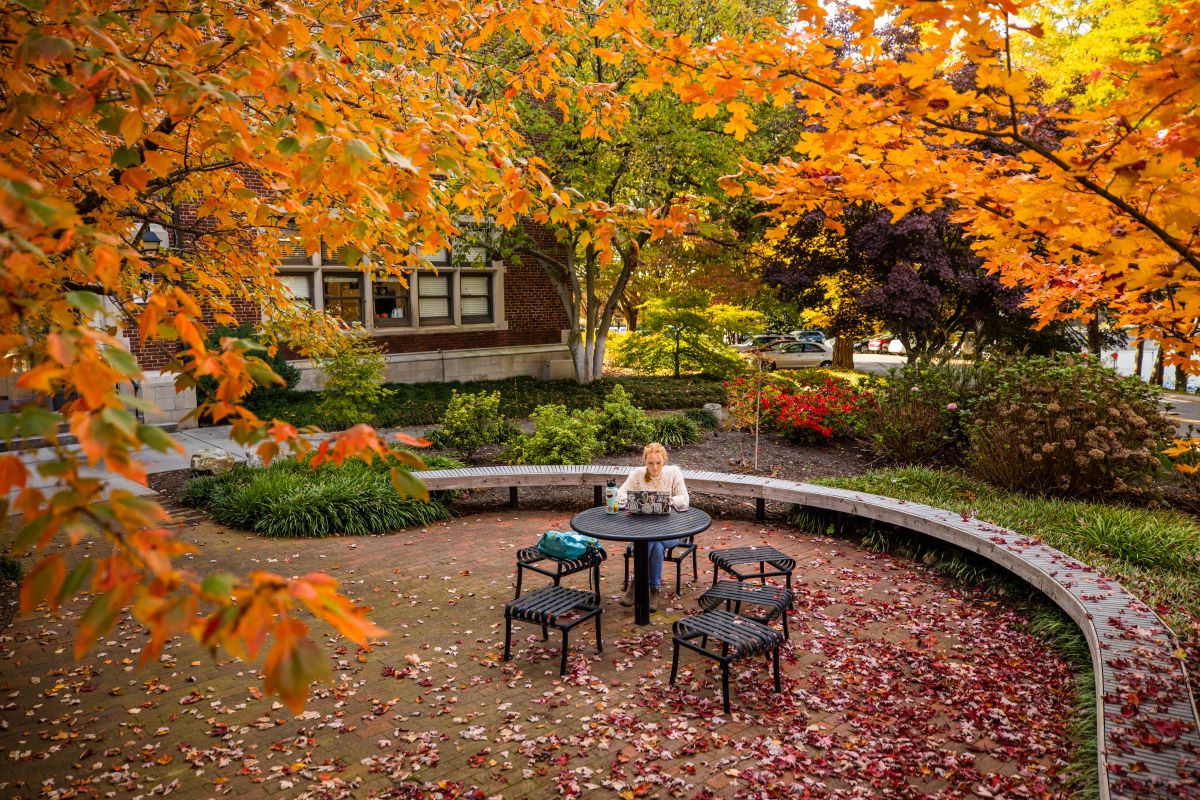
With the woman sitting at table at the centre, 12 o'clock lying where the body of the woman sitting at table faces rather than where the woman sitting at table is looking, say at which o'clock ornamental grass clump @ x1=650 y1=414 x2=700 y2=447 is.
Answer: The ornamental grass clump is roughly at 6 o'clock from the woman sitting at table.

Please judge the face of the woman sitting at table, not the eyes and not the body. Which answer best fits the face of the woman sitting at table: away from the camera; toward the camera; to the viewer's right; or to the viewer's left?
toward the camera

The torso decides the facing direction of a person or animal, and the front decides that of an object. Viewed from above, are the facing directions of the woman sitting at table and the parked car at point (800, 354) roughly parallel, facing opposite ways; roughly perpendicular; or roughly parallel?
roughly perpendicular

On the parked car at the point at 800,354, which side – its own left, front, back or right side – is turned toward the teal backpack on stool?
left

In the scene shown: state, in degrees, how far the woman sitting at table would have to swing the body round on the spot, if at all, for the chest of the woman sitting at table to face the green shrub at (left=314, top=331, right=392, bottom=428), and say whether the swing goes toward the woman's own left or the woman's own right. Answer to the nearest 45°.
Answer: approximately 135° to the woman's own right

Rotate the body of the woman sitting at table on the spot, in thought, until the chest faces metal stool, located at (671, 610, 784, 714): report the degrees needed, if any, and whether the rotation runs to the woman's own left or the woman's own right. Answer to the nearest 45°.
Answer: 0° — they already face it

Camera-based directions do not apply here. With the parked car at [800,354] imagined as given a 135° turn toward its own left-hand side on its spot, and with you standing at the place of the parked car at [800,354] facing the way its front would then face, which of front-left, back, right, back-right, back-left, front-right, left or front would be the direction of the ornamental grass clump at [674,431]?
front-right

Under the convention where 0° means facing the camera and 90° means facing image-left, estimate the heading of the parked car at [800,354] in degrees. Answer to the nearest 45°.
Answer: approximately 90°

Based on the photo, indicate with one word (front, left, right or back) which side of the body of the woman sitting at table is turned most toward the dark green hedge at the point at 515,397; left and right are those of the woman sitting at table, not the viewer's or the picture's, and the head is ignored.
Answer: back

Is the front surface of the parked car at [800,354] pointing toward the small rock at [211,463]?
no

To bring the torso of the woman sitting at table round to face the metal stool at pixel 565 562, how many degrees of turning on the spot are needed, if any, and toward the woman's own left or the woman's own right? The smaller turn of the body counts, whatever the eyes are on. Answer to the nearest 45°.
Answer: approximately 90° to the woman's own right

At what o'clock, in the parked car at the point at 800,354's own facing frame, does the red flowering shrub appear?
The red flowering shrub is roughly at 9 o'clock from the parked car.

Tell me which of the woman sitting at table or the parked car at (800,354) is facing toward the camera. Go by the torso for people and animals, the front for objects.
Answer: the woman sitting at table

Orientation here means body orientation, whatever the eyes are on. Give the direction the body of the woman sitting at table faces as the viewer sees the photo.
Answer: toward the camera

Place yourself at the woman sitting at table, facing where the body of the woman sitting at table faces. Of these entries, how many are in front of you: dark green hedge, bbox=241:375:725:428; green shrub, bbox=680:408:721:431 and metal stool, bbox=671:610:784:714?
1
